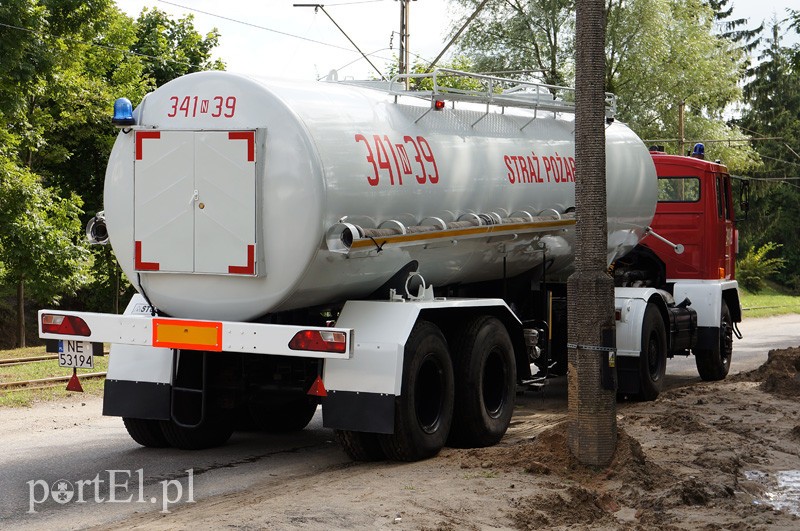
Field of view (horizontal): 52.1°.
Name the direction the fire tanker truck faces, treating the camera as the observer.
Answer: facing away from the viewer and to the right of the viewer

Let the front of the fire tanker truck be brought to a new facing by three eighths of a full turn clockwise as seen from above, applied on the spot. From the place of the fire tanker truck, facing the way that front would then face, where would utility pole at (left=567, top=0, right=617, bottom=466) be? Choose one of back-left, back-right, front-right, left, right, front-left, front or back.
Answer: left

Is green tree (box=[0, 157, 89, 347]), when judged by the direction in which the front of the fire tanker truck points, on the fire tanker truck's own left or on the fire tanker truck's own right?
on the fire tanker truck's own left

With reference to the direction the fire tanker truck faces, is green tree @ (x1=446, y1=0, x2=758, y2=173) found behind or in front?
in front

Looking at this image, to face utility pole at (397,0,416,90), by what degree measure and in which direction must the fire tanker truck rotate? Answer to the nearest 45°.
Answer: approximately 45° to its left
